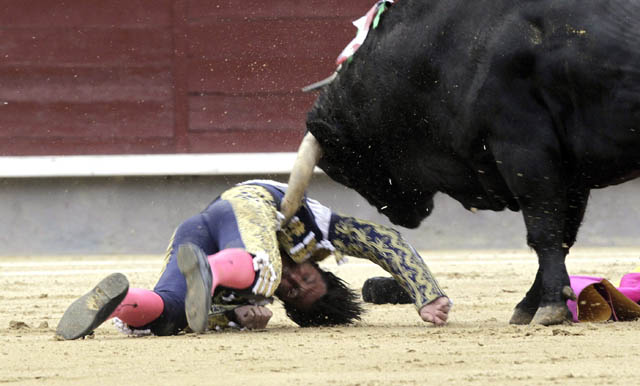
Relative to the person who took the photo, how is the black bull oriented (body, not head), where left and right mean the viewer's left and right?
facing to the left of the viewer
